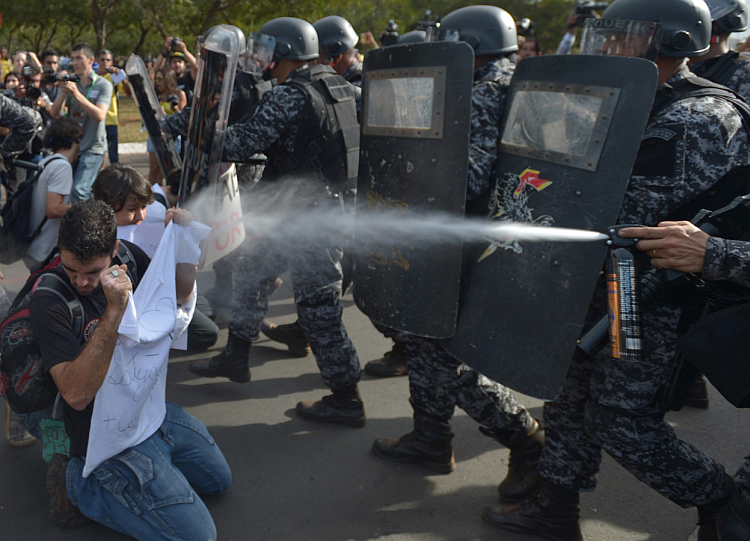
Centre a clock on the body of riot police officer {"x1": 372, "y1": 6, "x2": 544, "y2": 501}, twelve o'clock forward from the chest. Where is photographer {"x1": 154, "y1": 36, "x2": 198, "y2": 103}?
The photographer is roughly at 2 o'clock from the riot police officer.

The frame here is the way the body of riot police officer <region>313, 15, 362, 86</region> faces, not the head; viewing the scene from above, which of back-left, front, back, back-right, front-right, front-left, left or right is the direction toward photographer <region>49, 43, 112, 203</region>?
front-right

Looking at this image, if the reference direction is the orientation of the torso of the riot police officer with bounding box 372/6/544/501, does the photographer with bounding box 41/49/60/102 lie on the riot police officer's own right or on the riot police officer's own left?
on the riot police officer's own right

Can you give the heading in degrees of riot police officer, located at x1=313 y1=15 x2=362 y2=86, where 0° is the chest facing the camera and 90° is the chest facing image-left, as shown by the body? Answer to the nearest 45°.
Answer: approximately 90°

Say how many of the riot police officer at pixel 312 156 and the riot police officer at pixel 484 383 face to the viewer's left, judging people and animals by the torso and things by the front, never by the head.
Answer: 2

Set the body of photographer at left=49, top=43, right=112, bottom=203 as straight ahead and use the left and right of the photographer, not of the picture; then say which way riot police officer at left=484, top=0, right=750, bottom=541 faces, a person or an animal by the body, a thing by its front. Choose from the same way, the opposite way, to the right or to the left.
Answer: to the right

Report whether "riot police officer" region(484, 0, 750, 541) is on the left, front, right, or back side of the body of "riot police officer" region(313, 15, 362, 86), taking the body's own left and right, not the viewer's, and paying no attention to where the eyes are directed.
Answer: left

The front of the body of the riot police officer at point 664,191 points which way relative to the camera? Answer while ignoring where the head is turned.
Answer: to the viewer's left

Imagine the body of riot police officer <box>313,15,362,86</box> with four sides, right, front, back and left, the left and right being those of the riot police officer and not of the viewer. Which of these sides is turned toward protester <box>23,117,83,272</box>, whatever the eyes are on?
front

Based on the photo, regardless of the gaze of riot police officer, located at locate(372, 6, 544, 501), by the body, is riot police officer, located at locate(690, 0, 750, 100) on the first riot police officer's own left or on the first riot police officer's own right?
on the first riot police officer's own right

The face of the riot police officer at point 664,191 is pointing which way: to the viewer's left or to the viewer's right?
to the viewer's left

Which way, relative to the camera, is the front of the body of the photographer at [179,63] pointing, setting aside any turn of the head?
toward the camera
